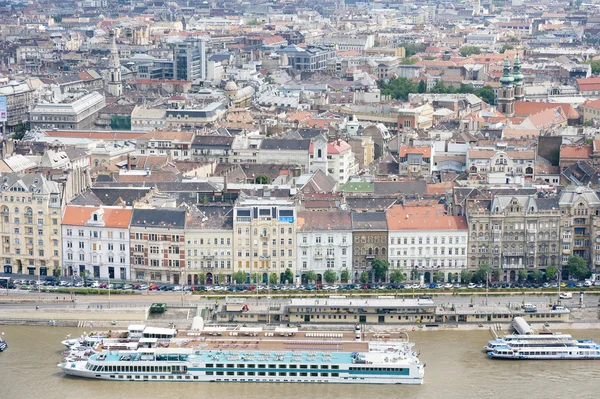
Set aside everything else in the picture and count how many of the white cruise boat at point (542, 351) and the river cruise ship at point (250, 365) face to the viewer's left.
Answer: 2

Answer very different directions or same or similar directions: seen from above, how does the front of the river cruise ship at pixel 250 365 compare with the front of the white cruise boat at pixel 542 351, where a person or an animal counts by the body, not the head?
same or similar directions

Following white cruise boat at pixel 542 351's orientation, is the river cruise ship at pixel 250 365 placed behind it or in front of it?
in front

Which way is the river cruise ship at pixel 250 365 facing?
to the viewer's left

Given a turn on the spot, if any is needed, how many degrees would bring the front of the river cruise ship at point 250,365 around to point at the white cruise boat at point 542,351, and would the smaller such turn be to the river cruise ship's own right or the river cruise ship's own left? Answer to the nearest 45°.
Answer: approximately 180°

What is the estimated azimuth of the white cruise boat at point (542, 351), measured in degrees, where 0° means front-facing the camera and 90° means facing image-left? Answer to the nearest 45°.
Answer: approximately 90°
